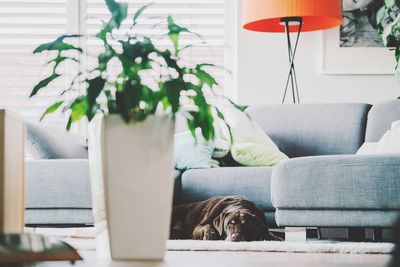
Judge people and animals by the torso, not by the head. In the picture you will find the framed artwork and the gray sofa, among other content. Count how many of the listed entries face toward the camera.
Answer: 2

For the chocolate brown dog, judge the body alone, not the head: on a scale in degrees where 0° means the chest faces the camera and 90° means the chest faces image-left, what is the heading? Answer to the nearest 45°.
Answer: approximately 315°

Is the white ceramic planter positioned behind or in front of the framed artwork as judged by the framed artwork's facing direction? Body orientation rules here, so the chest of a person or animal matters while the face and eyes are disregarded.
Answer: in front

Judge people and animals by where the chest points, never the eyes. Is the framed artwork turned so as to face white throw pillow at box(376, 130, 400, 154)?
yes

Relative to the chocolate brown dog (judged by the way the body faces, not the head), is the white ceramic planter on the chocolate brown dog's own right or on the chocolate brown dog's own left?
on the chocolate brown dog's own right

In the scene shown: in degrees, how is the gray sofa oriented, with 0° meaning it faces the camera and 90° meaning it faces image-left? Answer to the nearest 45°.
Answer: approximately 0°

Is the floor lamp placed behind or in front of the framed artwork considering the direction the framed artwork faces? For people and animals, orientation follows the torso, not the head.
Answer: in front

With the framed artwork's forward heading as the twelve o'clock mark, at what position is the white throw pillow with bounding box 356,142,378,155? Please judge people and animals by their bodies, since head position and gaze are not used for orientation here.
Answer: The white throw pillow is roughly at 12 o'clock from the framed artwork.

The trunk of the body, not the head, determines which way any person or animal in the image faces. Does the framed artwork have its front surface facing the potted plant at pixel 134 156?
yes
